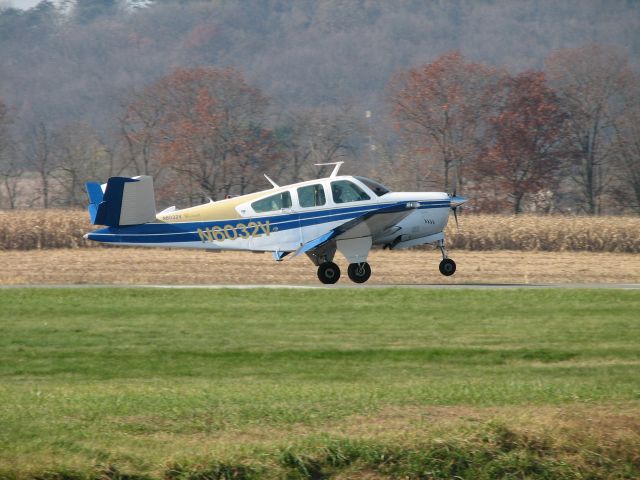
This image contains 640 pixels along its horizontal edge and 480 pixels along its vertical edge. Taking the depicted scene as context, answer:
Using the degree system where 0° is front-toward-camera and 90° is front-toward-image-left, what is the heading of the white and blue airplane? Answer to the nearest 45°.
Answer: approximately 270°
